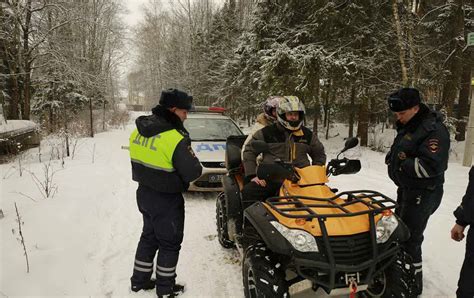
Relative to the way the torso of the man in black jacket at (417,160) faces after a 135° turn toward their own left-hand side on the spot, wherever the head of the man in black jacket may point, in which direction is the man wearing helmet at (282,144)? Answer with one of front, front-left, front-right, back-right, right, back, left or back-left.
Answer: back

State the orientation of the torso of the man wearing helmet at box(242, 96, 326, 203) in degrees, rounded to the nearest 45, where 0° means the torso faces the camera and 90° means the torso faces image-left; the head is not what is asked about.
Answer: approximately 0°

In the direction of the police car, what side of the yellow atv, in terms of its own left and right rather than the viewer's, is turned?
back

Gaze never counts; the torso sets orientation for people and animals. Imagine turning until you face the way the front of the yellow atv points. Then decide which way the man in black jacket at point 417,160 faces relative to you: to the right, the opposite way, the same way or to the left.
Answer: to the right

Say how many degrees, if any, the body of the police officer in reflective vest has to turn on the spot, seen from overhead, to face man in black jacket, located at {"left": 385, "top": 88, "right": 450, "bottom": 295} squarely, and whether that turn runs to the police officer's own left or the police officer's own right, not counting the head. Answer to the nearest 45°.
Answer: approximately 45° to the police officer's own right

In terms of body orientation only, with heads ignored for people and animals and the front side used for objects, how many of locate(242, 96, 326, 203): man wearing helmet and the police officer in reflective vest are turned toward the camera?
1

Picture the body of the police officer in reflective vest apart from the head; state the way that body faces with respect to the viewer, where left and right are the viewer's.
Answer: facing away from the viewer and to the right of the viewer

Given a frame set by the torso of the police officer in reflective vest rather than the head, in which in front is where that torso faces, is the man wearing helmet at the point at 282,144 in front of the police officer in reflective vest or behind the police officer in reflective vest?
in front

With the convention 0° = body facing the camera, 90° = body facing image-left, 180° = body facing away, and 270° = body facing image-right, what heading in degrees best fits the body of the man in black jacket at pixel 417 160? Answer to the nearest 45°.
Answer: approximately 45°

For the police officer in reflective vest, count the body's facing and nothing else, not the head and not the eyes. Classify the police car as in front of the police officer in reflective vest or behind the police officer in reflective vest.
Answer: in front

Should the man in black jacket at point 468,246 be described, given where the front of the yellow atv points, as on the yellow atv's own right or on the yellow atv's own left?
on the yellow atv's own left

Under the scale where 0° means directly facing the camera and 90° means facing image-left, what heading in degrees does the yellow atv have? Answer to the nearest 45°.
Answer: approximately 315°
